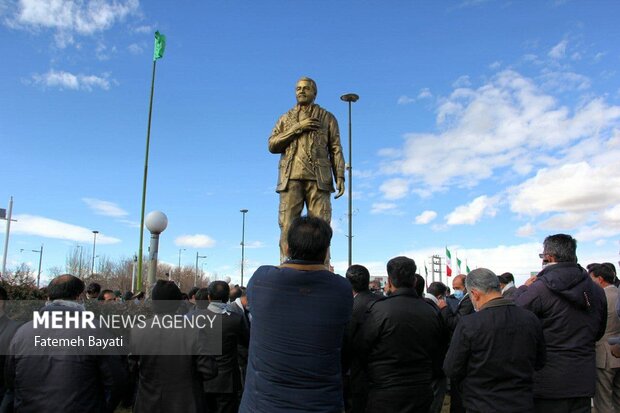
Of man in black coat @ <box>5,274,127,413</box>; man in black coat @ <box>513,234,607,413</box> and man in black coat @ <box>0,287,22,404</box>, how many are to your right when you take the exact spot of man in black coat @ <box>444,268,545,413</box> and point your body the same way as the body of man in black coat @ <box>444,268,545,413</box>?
1

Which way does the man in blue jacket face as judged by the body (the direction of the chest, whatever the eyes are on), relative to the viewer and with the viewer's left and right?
facing away from the viewer

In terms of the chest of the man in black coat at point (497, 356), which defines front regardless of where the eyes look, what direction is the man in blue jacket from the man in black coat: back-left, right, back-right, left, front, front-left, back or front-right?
left

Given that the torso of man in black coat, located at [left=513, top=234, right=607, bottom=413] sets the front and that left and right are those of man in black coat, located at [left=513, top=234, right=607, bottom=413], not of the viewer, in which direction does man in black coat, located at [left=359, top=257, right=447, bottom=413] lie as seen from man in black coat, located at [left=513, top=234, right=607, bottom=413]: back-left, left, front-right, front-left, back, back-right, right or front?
left

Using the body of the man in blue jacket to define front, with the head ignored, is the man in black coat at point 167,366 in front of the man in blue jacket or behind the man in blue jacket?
in front

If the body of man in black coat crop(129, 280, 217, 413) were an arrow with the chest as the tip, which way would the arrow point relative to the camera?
away from the camera

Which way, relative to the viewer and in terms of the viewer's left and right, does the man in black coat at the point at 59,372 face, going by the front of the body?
facing away from the viewer

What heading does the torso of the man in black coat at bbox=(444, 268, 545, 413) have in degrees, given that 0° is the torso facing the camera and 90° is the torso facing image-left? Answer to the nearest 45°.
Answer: approximately 135°

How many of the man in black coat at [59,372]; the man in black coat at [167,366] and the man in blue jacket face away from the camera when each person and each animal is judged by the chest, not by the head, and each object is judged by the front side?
3

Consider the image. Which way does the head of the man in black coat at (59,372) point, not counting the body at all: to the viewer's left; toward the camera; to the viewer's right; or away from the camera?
away from the camera

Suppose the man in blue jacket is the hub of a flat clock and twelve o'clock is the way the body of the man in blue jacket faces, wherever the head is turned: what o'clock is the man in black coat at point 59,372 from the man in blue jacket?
The man in black coat is roughly at 10 o'clock from the man in blue jacket.

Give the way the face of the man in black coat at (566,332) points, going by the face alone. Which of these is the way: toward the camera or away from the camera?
away from the camera

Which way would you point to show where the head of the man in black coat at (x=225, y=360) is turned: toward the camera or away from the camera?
away from the camera

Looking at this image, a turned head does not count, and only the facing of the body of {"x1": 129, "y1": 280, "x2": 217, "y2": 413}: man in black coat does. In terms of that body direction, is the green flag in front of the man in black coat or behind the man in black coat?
in front

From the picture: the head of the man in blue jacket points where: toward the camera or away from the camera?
away from the camera

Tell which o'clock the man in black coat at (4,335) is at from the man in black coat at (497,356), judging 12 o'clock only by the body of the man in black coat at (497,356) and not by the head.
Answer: the man in black coat at (4,335) is roughly at 10 o'clock from the man in black coat at (497,356).
